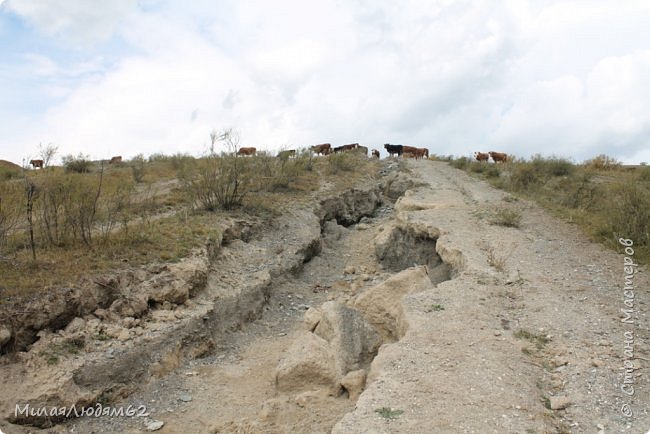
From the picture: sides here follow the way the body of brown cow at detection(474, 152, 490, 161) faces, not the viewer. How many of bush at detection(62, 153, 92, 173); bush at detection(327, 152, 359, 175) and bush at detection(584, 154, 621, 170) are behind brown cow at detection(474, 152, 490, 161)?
1

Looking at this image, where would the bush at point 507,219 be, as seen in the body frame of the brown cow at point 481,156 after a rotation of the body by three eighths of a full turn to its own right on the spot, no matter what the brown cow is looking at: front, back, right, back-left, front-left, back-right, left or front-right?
back-right

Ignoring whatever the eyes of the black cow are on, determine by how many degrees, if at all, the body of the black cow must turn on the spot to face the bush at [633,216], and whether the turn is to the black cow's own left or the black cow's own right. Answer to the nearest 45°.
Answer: approximately 90° to the black cow's own left

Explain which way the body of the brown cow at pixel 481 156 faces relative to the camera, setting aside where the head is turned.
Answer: to the viewer's left

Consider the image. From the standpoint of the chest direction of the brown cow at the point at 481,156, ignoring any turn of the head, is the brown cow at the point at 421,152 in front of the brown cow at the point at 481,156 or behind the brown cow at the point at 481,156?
in front

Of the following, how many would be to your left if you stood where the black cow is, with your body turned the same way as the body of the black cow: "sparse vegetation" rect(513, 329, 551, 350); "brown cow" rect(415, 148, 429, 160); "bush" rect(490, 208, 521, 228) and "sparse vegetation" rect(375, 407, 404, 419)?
3

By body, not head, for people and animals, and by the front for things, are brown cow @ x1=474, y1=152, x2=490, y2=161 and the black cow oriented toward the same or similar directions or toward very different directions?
same or similar directions

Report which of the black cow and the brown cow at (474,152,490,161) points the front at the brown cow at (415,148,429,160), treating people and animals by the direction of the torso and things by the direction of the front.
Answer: the brown cow at (474,152,490,161)

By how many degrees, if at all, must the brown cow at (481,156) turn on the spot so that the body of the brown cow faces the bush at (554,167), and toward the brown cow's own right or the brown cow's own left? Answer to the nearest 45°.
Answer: approximately 135° to the brown cow's own left

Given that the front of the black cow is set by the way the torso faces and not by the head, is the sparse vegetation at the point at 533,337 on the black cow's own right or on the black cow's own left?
on the black cow's own left

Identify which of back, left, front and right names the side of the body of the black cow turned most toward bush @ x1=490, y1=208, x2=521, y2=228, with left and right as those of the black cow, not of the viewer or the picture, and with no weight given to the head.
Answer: left

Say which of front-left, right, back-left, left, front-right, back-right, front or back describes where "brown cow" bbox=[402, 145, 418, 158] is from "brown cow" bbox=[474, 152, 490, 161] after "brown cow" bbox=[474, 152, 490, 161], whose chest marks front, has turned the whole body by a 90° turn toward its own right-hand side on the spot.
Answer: left

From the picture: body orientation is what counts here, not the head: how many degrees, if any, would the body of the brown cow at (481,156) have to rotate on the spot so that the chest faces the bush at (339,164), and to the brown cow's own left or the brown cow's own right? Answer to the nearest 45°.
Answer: approximately 45° to the brown cow's own left

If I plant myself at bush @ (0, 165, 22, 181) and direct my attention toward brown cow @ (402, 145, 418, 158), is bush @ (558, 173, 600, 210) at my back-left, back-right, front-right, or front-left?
front-right

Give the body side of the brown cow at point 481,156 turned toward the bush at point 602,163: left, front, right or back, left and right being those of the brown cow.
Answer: back

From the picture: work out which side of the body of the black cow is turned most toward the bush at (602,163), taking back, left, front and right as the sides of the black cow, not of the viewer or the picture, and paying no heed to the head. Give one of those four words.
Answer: back

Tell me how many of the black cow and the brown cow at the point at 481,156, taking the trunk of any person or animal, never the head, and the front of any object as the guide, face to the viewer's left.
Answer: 2

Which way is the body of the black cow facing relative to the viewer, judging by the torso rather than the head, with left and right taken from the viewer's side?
facing to the left of the viewer

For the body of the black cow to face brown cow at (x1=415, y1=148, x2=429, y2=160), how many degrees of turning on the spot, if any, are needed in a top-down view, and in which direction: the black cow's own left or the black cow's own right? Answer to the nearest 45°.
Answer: approximately 135° to the black cow's own right
